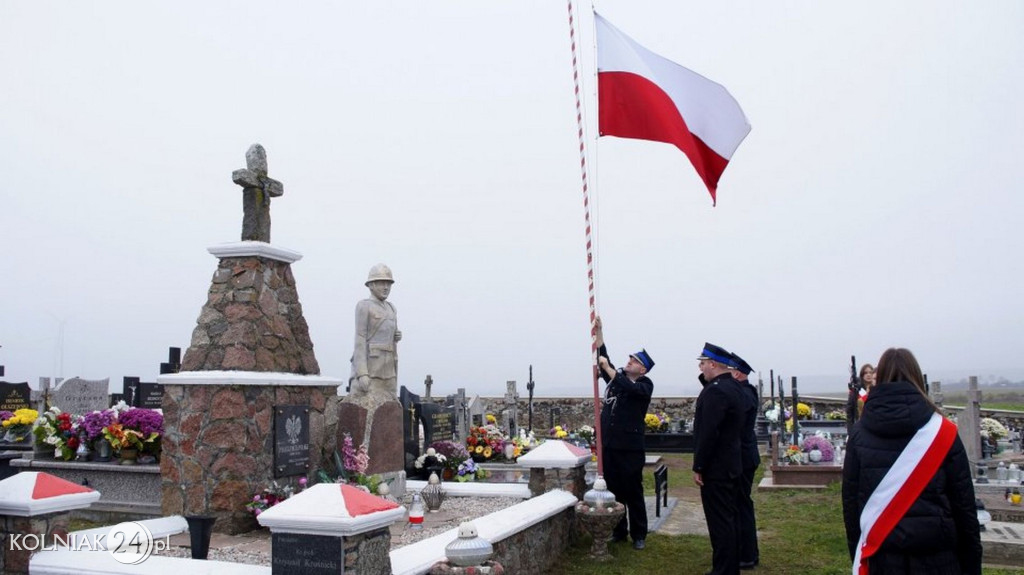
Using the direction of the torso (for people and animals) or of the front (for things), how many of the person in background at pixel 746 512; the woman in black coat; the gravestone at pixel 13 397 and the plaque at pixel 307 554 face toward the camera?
2

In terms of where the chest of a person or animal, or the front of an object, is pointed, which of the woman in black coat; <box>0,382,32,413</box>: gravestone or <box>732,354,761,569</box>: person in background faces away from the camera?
the woman in black coat

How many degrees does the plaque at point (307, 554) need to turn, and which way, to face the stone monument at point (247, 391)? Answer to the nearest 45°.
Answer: approximately 180°

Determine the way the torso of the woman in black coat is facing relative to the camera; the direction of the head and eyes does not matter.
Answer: away from the camera

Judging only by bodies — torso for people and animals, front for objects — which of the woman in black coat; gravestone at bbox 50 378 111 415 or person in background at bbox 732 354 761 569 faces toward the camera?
the gravestone

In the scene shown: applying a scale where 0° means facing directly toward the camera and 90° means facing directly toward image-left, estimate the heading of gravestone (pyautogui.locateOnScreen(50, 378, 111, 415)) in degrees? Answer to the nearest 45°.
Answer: approximately 0°

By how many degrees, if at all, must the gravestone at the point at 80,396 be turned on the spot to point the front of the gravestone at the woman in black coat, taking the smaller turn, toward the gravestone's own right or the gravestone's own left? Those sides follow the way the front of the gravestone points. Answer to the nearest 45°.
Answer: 0° — it already faces them

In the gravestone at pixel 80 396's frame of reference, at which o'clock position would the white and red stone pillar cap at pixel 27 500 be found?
The white and red stone pillar cap is roughly at 12 o'clock from the gravestone.

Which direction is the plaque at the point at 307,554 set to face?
toward the camera

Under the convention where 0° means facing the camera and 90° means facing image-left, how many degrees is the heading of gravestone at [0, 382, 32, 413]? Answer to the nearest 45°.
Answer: approximately 0°

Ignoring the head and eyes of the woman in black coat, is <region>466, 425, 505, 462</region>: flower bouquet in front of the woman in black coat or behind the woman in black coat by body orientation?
in front

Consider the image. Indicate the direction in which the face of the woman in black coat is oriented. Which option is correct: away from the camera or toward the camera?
away from the camera

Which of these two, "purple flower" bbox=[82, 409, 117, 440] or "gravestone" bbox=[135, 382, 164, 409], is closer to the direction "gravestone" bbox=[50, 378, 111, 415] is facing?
the purple flower

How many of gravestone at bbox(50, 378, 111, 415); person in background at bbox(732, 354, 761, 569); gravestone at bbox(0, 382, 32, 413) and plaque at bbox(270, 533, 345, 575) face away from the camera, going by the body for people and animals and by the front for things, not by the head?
0

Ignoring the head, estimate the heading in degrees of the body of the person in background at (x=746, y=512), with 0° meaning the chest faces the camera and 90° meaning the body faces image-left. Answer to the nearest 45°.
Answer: approximately 90°

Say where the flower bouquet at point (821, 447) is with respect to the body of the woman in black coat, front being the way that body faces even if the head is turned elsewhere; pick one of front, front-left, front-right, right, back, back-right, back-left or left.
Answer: front
